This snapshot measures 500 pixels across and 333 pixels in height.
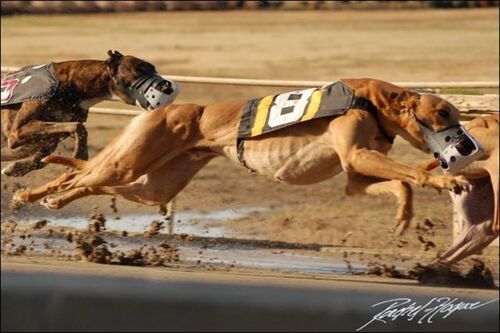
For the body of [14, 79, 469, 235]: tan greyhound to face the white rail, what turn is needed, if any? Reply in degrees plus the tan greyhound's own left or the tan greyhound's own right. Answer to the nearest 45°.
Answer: approximately 90° to the tan greyhound's own left

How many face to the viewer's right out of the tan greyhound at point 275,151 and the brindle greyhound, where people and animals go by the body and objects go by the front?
2

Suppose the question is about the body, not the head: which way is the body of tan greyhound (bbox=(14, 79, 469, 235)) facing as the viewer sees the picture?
to the viewer's right

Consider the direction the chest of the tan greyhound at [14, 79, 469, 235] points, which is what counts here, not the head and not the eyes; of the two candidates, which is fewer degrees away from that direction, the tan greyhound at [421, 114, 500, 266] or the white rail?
the tan greyhound

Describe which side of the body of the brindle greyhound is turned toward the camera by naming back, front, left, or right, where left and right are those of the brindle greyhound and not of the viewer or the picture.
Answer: right

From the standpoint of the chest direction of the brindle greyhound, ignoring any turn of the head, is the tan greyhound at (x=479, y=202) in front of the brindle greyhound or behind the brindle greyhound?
in front

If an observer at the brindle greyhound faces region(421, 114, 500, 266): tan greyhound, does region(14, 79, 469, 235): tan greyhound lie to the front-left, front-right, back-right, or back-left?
front-right

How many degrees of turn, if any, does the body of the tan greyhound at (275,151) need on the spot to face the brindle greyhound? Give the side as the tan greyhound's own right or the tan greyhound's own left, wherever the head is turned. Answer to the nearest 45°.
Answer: approximately 135° to the tan greyhound's own left

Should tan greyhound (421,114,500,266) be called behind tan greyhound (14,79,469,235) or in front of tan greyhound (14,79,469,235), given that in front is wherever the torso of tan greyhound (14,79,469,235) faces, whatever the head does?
in front

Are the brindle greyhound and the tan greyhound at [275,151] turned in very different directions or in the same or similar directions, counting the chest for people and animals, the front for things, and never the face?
same or similar directions

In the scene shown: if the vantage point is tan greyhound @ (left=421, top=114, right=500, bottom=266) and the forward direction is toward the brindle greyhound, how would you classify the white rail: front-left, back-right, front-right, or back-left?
front-right
